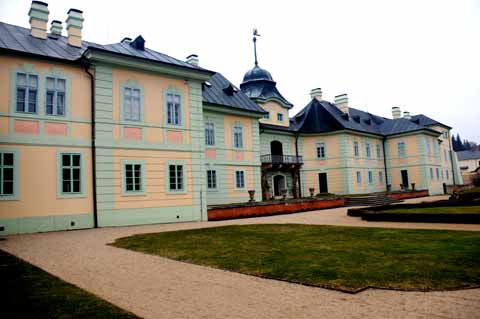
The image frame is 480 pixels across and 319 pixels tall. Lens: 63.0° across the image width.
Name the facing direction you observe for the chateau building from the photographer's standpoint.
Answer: facing the viewer and to the right of the viewer
